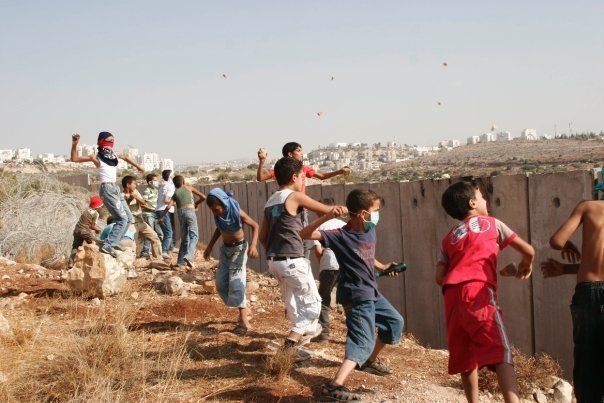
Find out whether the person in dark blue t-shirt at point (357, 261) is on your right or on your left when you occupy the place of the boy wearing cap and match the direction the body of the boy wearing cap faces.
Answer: on your right

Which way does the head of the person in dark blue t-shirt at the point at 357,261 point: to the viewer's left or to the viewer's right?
to the viewer's right

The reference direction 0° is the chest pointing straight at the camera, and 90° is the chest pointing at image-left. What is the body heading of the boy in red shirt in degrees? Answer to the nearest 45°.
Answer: approximately 225°

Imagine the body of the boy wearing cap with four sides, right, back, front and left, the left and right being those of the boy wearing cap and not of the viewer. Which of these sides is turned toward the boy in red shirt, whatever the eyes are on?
right

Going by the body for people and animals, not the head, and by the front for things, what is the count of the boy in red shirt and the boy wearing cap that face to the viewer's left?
0
